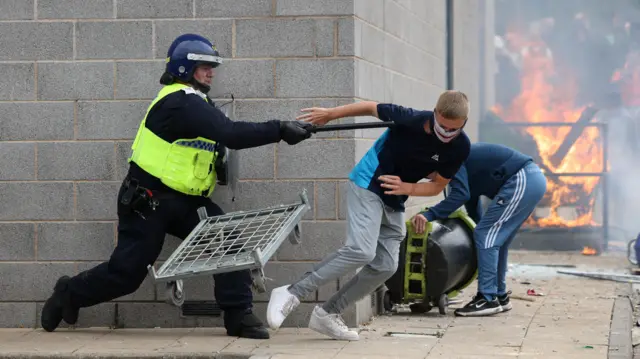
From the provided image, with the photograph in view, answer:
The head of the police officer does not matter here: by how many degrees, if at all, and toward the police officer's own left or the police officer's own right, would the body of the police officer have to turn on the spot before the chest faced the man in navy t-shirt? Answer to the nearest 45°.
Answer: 0° — they already face them

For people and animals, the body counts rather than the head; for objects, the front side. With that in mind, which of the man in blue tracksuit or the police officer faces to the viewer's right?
the police officer

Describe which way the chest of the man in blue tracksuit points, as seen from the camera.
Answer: to the viewer's left

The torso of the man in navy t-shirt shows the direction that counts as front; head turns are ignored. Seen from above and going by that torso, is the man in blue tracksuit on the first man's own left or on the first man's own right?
on the first man's own left

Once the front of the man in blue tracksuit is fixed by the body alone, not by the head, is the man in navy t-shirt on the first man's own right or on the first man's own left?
on the first man's own left

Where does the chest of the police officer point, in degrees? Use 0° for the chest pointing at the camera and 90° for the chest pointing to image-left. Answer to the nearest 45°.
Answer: approximately 270°

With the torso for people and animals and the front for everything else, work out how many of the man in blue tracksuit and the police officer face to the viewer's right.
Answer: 1

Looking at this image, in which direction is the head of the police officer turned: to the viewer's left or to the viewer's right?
to the viewer's right

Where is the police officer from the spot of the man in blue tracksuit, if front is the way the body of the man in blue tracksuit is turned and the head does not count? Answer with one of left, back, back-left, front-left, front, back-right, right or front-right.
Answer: front-left

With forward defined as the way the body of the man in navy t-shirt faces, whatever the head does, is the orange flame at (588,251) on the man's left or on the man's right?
on the man's left
